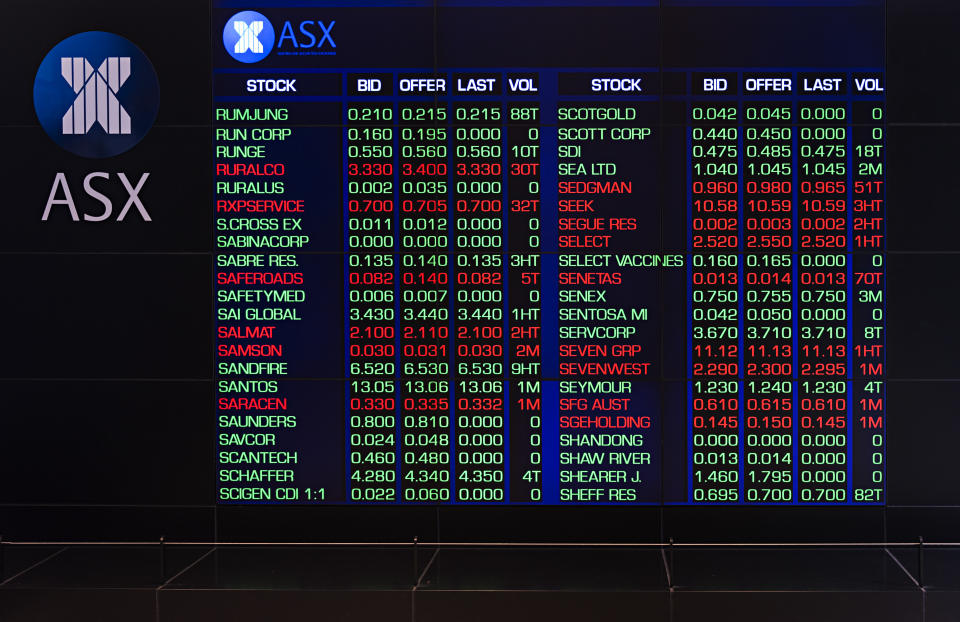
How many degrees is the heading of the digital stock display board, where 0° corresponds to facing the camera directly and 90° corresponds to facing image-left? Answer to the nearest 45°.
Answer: approximately 0°
